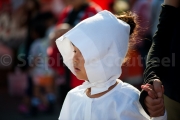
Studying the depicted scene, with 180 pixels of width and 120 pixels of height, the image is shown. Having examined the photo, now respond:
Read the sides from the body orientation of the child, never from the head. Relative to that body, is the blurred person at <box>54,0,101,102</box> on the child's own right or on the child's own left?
on the child's own right

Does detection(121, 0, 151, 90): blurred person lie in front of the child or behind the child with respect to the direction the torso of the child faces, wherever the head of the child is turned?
behind

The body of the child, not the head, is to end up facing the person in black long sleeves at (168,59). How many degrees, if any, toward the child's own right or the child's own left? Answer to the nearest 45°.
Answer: approximately 135° to the child's own left
